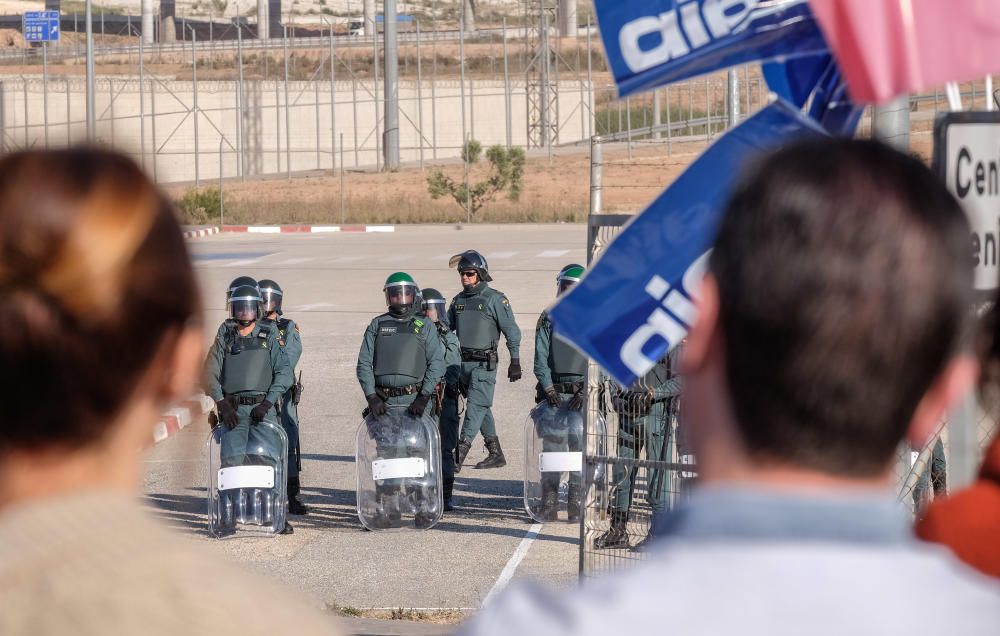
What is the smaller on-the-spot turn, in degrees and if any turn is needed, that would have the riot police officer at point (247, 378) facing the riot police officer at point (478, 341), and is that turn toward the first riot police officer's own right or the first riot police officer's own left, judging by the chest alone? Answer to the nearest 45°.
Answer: approximately 135° to the first riot police officer's own left

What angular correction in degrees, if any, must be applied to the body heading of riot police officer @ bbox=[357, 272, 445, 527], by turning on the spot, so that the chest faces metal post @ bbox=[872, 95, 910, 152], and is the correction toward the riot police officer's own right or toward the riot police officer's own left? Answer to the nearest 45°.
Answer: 0° — they already face it

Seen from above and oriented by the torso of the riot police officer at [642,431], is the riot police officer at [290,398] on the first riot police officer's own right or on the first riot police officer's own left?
on the first riot police officer's own right

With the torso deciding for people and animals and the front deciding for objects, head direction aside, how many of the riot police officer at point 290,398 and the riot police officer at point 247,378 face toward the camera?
2

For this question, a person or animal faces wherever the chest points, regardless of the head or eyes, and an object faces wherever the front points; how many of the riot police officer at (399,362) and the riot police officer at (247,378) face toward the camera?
2

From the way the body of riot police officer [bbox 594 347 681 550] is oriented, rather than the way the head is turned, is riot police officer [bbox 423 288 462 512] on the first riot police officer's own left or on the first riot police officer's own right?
on the first riot police officer's own right
